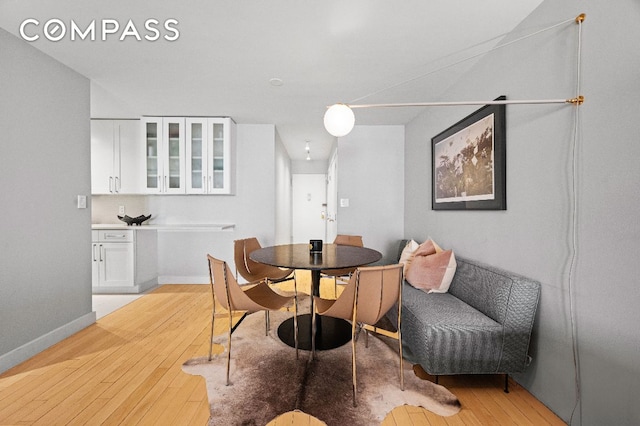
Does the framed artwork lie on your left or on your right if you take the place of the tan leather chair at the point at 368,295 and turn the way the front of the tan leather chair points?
on your right

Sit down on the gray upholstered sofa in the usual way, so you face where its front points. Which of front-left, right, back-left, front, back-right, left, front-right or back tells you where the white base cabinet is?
front-right

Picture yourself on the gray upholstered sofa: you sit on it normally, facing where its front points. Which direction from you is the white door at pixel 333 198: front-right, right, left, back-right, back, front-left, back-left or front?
right

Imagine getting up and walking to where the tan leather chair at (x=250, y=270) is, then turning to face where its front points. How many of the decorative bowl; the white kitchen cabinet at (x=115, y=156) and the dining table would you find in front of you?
1

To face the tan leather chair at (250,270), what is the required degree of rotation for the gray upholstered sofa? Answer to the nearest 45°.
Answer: approximately 45° to its right

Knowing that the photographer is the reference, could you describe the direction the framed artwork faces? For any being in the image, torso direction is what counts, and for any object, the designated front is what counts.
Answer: facing the viewer and to the left of the viewer

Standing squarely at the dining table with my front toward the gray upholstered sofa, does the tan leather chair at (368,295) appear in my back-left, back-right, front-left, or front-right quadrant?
front-right

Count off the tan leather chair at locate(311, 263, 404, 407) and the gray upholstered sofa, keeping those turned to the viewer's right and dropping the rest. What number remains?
0

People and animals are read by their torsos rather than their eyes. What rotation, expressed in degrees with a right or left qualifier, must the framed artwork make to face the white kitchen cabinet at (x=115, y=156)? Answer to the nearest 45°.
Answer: approximately 45° to its right

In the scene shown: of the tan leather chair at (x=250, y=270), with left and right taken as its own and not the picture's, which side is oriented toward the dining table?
front

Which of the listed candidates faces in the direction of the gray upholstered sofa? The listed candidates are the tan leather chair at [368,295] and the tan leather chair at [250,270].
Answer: the tan leather chair at [250,270]

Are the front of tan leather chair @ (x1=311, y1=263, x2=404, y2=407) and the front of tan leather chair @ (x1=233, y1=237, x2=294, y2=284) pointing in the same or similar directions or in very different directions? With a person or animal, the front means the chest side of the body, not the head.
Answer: very different directions

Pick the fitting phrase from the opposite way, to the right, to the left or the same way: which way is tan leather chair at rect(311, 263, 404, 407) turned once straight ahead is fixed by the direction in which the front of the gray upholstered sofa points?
to the right

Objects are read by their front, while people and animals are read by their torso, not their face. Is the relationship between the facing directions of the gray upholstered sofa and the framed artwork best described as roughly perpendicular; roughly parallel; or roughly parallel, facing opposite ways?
roughly parallel

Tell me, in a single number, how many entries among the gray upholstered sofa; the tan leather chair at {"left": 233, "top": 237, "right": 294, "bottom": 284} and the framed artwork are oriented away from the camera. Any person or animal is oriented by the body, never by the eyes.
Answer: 0

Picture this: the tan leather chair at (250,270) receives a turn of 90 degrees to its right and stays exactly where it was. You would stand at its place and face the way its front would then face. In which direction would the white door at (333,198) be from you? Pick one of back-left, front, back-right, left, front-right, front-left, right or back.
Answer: back

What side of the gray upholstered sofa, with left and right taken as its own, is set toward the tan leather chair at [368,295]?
front

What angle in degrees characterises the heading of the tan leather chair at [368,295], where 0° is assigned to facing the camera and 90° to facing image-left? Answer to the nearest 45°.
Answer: approximately 135°

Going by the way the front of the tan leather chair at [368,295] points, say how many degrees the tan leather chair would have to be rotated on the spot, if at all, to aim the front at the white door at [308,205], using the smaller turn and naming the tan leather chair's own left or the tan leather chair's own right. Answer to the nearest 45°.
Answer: approximately 45° to the tan leather chair's own right

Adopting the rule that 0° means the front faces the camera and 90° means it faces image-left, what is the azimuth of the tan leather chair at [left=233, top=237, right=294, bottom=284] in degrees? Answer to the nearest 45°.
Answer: approximately 315°

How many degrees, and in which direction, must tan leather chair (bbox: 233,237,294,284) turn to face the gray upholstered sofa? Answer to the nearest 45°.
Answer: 0° — it already faces it

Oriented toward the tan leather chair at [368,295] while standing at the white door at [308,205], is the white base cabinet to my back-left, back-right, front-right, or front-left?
front-right

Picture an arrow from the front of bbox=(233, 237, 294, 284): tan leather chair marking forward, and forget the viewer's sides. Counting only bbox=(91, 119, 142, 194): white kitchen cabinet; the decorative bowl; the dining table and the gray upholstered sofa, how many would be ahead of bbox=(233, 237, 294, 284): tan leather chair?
2
